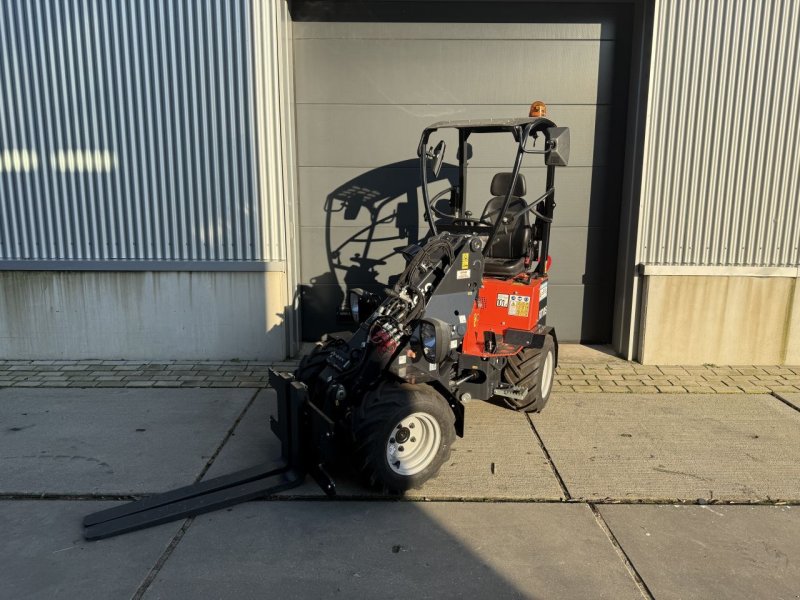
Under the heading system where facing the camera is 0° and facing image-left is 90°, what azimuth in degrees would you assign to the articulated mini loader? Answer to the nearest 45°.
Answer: approximately 45°
